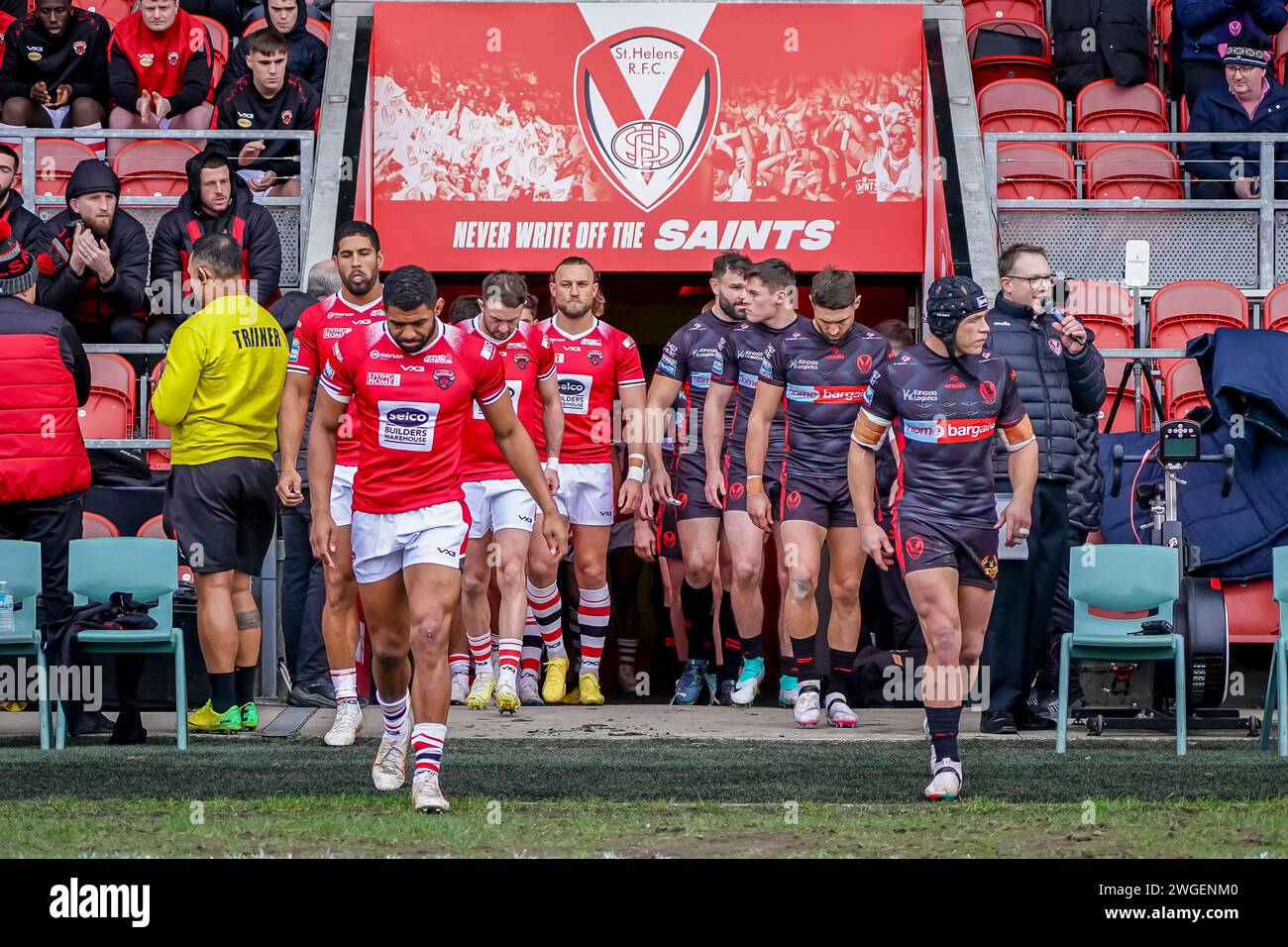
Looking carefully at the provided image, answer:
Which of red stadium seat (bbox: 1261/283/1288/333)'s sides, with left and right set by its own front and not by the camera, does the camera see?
front

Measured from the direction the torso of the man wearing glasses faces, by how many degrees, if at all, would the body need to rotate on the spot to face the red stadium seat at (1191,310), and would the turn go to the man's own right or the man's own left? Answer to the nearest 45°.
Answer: approximately 135° to the man's own left

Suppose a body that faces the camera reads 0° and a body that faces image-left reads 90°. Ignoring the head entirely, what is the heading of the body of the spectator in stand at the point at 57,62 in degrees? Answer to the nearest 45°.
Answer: approximately 0°

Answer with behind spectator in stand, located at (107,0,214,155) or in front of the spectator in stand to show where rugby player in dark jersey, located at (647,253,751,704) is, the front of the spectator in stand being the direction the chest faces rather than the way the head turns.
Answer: in front

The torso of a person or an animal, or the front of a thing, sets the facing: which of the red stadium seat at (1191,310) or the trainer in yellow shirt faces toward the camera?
the red stadium seat

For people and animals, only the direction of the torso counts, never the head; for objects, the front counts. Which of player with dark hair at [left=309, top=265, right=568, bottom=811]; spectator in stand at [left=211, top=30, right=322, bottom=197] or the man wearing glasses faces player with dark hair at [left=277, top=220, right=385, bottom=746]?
the spectator in stand

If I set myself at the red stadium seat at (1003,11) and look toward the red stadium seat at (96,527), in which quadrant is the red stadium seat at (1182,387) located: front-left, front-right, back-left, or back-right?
front-left

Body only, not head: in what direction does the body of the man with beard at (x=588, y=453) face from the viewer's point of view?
toward the camera

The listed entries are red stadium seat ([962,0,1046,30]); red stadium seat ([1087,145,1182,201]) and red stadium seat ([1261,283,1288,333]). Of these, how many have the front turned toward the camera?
3

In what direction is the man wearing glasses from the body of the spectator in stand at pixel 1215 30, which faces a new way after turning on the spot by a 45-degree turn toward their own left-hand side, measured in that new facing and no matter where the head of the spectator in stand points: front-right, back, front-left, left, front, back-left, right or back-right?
front-right

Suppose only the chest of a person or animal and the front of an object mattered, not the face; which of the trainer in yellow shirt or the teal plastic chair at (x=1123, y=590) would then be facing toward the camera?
the teal plastic chair

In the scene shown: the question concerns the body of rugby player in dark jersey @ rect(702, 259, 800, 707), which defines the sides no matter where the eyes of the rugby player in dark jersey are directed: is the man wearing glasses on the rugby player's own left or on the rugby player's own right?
on the rugby player's own left

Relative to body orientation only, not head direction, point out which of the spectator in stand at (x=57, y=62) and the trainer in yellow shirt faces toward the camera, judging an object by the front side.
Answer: the spectator in stand

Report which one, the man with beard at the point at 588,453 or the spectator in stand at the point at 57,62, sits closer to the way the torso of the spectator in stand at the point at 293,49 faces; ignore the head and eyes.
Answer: the man with beard
